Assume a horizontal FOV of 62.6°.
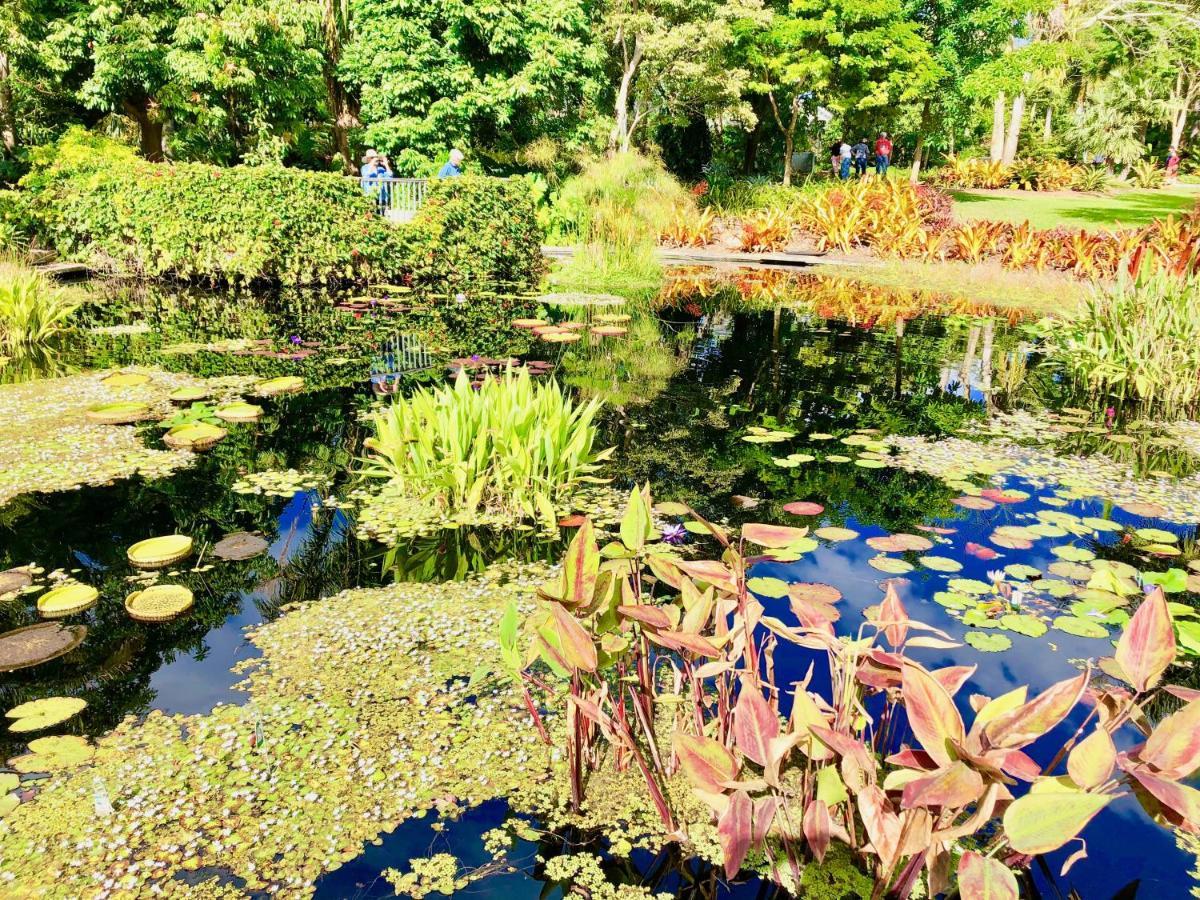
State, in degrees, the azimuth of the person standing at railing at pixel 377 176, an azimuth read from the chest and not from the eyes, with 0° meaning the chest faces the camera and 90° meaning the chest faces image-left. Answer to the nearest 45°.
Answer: approximately 0°

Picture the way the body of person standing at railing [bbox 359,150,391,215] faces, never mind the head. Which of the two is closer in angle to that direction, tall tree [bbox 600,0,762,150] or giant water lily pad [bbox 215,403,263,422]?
the giant water lily pad

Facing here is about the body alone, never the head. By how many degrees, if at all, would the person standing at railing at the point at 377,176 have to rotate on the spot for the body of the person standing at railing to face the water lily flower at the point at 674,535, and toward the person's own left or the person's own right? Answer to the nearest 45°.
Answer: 0° — they already face it

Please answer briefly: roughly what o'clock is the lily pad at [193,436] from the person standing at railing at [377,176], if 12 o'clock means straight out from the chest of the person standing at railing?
The lily pad is roughly at 12 o'clock from the person standing at railing.

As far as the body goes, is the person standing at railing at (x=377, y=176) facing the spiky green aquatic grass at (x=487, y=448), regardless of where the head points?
yes

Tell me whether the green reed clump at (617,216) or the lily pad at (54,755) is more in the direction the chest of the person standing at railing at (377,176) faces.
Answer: the lily pad

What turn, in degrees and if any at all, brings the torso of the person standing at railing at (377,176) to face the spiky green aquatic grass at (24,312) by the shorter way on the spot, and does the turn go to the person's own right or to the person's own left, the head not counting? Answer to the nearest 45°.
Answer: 0° — they already face it

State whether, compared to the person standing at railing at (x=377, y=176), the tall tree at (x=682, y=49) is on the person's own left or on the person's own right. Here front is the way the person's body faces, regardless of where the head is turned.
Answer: on the person's own left

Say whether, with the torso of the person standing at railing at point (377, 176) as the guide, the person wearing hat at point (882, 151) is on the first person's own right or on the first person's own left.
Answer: on the first person's own left

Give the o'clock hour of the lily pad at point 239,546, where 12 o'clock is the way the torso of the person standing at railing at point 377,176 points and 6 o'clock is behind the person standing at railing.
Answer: The lily pad is roughly at 12 o'clock from the person standing at railing.
